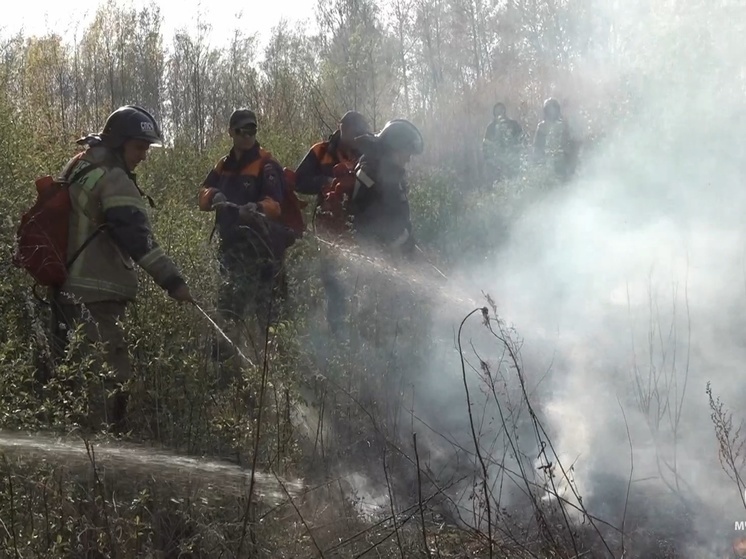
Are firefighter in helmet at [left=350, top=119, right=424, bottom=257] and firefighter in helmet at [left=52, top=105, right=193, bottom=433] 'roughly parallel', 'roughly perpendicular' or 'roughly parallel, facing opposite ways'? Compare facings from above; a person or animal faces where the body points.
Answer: roughly parallel

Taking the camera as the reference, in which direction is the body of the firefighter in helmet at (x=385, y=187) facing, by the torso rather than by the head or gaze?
to the viewer's right

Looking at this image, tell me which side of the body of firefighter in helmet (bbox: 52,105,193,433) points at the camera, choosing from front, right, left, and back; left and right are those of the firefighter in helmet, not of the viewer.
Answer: right

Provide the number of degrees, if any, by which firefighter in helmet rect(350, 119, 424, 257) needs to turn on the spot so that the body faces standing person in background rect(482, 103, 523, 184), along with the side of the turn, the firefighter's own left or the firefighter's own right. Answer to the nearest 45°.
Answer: approximately 90° to the firefighter's own left

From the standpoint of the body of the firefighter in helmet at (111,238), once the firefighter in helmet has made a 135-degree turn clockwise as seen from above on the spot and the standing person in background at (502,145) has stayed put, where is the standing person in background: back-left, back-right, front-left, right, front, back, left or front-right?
back

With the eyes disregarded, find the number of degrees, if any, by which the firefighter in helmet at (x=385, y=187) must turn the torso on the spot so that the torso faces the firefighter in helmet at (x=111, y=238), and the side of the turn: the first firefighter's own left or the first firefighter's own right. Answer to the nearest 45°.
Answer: approximately 135° to the first firefighter's own right

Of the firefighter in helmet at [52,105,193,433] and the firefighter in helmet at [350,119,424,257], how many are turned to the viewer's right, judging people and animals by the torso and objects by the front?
2

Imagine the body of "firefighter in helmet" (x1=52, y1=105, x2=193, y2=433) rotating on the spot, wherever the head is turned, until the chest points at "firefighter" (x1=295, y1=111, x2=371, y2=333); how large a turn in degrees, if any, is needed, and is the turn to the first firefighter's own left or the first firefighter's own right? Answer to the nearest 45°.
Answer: approximately 45° to the first firefighter's own left

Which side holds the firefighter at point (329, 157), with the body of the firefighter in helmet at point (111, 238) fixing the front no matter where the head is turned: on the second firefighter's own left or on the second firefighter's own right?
on the second firefighter's own left

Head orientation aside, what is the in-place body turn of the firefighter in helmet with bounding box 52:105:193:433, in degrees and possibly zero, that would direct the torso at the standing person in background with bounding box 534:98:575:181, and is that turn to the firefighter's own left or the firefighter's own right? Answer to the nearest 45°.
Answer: approximately 45° to the firefighter's own left

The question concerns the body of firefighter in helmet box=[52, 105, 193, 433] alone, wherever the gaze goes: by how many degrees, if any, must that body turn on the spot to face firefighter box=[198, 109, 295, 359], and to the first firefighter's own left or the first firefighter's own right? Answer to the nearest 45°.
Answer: approximately 45° to the first firefighter's own left

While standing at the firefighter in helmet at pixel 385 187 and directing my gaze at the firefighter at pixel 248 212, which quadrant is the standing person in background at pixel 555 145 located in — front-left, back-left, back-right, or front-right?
back-right
